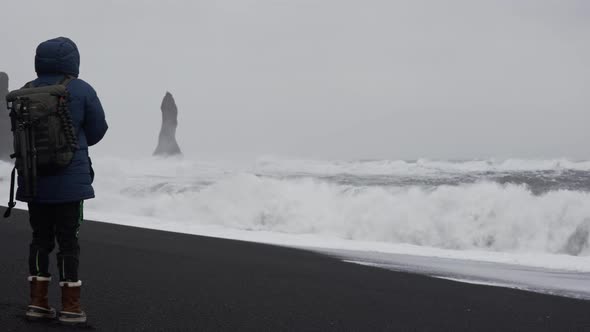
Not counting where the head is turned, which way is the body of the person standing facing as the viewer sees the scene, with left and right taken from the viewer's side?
facing away from the viewer and to the right of the viewer
